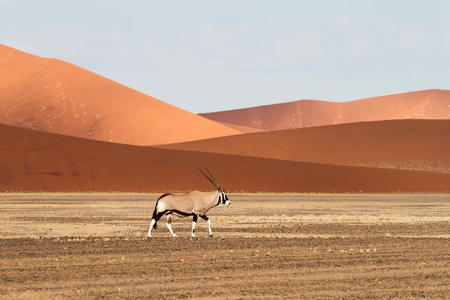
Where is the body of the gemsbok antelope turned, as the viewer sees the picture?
to the viewer's right
